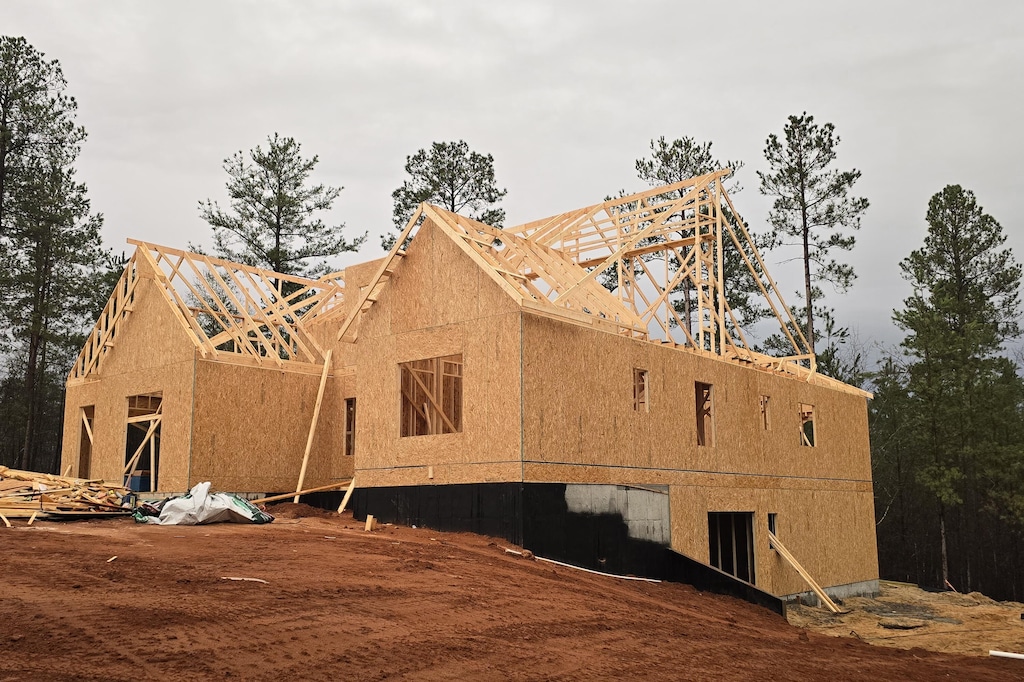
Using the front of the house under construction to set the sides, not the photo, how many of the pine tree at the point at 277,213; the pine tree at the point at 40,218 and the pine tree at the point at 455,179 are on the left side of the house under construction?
0

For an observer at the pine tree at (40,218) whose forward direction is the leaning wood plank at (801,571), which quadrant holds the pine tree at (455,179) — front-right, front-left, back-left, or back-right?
front-left

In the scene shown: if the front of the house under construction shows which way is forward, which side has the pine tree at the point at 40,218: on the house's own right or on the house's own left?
on the house's own right

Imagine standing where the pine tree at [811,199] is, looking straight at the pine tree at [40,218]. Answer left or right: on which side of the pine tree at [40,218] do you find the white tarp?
left

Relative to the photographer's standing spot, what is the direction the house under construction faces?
facing the viewer and to the left of the viewer

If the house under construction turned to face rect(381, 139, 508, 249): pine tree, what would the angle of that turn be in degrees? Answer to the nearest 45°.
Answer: approximately 135° to its right

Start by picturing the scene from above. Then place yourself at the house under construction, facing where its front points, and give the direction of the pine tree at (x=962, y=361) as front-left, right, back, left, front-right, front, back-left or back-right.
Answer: back

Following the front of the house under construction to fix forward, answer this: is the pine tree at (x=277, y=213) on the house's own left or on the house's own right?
on the house's own right

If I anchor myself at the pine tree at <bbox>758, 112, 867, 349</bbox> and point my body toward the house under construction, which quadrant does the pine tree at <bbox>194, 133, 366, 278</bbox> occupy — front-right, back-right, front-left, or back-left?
front-right

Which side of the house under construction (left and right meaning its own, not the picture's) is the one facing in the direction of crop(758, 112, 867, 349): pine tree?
back
